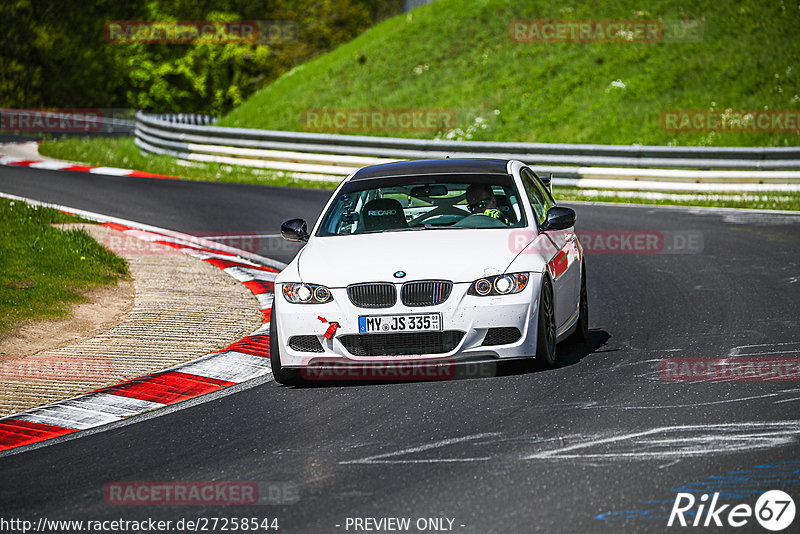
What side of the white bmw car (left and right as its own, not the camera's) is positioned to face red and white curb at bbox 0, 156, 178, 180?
back

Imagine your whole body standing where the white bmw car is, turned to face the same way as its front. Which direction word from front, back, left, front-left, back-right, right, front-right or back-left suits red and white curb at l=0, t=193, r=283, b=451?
right

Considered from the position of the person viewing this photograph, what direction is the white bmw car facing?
facing the viewer

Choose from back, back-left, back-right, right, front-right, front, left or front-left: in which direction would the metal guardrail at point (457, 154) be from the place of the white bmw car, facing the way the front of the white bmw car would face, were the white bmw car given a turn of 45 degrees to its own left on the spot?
back-left
